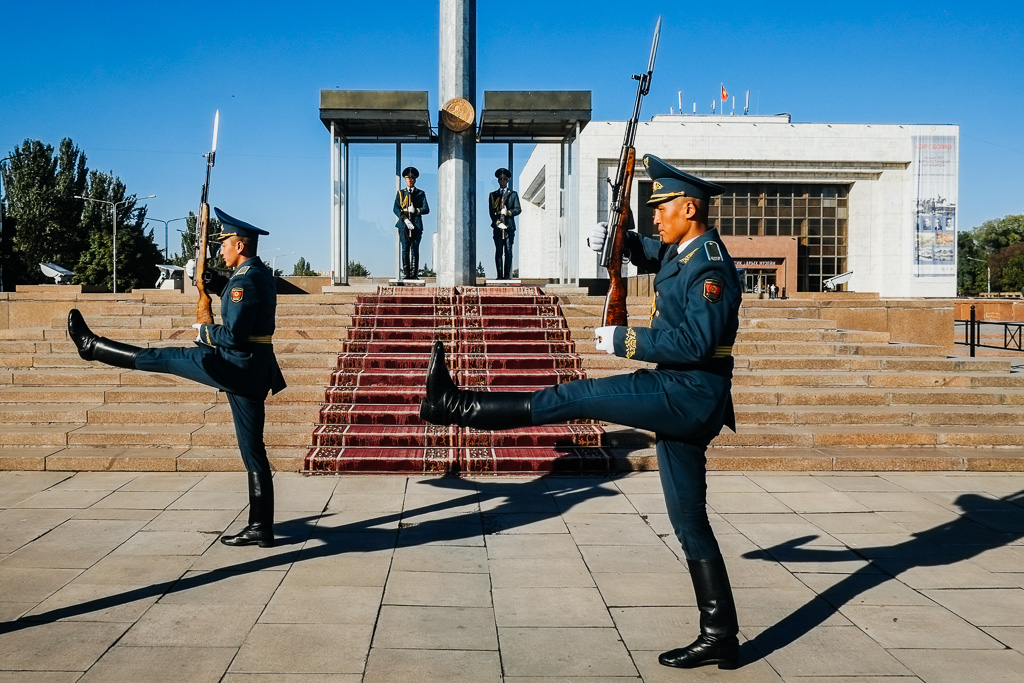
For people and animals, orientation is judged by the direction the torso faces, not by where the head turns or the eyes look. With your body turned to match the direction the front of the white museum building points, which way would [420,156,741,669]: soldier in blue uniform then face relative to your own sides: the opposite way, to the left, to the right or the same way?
to the right

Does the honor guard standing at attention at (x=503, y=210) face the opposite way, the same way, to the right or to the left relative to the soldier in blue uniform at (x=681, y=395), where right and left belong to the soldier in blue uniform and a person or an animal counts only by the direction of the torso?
to the left

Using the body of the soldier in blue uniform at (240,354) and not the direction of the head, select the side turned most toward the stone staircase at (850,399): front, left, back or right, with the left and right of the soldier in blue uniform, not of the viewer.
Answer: back

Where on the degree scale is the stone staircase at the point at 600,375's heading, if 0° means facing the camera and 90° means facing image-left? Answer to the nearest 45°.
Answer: approximately 0°

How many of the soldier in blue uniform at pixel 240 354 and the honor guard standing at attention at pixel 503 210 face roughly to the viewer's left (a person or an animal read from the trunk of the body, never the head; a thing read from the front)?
1

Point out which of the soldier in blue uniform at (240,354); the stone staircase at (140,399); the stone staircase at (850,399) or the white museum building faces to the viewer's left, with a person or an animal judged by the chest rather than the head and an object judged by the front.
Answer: the soldier in blue uniform

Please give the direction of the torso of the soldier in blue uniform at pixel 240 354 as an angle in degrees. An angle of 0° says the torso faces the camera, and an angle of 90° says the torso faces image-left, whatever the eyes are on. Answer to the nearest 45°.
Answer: approximately 90°

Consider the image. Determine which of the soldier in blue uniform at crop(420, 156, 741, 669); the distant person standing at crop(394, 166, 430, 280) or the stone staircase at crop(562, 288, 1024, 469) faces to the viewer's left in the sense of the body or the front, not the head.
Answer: the soldier in blue uniform

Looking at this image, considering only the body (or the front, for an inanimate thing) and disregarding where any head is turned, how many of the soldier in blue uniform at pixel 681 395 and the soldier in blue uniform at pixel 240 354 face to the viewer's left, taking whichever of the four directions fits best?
2

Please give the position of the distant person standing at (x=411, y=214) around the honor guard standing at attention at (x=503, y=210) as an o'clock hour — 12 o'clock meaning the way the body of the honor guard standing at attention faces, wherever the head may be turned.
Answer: The distant person standing is roughly at 3 o'clock from the honor guard standing at attention.

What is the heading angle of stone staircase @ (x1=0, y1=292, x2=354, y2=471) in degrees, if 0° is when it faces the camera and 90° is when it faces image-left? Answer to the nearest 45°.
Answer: approximately 0°

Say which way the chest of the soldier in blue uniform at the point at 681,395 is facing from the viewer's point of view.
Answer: to the viewer's left

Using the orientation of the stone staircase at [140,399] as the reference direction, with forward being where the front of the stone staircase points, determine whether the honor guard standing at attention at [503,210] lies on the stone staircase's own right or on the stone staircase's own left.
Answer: on the stone staircase's own left

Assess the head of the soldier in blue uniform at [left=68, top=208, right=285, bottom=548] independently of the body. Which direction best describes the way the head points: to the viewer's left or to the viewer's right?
to the viewer's left

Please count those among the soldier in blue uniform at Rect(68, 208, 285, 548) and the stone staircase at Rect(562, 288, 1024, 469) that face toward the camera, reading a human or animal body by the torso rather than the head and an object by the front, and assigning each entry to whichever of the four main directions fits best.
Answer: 1
